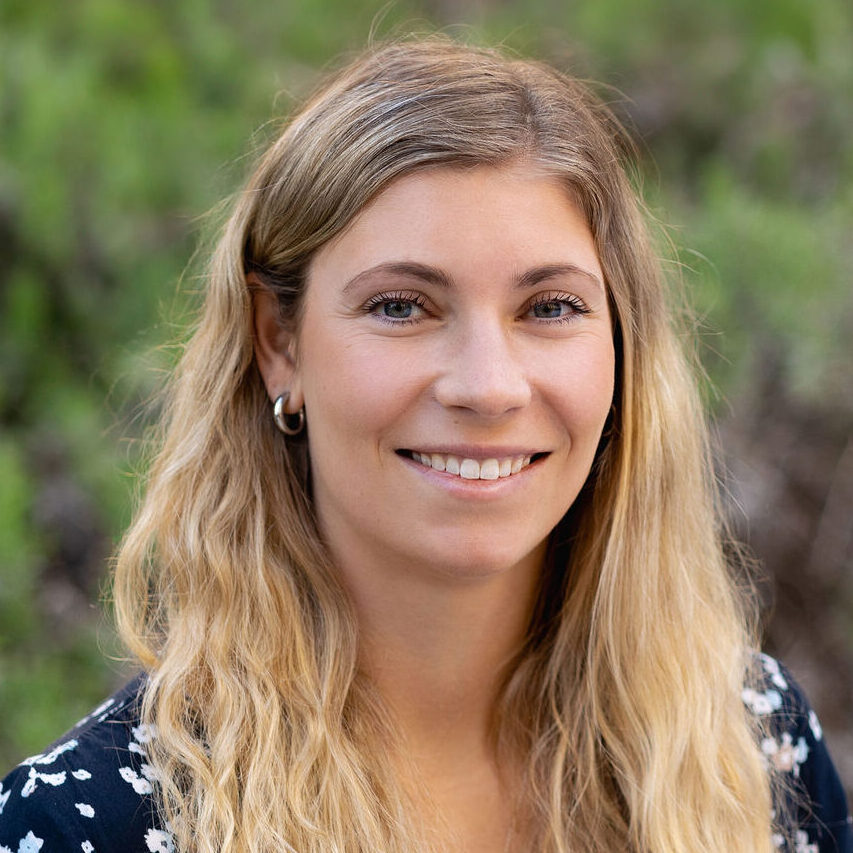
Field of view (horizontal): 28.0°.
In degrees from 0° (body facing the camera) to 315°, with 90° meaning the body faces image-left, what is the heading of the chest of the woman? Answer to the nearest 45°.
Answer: approximately 0°
